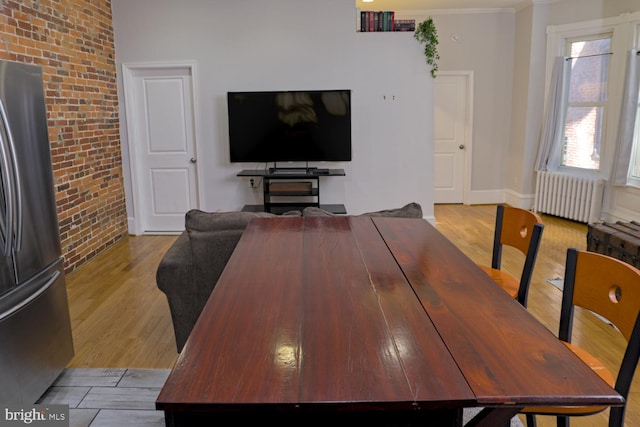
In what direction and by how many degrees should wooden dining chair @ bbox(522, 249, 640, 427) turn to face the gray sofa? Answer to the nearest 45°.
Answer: approximately 45° to its right

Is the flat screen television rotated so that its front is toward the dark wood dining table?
yes

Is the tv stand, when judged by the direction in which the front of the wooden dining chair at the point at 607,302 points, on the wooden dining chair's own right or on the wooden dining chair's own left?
on the wooden dining chair's own right

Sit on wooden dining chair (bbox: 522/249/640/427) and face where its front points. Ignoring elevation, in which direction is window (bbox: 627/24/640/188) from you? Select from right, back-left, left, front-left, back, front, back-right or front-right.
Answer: back-right

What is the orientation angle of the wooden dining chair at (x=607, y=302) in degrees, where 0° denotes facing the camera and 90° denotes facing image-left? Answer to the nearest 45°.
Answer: approximately 45°

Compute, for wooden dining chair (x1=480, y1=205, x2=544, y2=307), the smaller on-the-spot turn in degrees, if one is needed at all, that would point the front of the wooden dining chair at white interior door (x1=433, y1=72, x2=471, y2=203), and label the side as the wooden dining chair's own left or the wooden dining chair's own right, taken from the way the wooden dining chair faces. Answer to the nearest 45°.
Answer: approximately 135° to the wooden dining chair's own right

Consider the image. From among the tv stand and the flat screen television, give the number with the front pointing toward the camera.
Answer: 2

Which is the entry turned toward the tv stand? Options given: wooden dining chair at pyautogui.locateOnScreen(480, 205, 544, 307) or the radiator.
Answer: the radiator

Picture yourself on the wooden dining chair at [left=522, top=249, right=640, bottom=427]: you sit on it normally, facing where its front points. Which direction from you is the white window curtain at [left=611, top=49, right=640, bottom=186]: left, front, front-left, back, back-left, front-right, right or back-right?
back-right

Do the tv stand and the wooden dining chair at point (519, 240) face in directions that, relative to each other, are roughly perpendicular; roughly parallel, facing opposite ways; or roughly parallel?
roughly perpendicular

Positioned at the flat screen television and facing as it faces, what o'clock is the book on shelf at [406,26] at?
The book on shelf is roughly at 9 o'clock from the flat screen television.

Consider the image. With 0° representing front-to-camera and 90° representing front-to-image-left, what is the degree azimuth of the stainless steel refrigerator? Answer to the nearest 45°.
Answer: approximately 315°

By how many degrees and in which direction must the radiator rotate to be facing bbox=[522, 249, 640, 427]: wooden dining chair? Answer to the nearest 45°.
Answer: approximately 45° to its left
